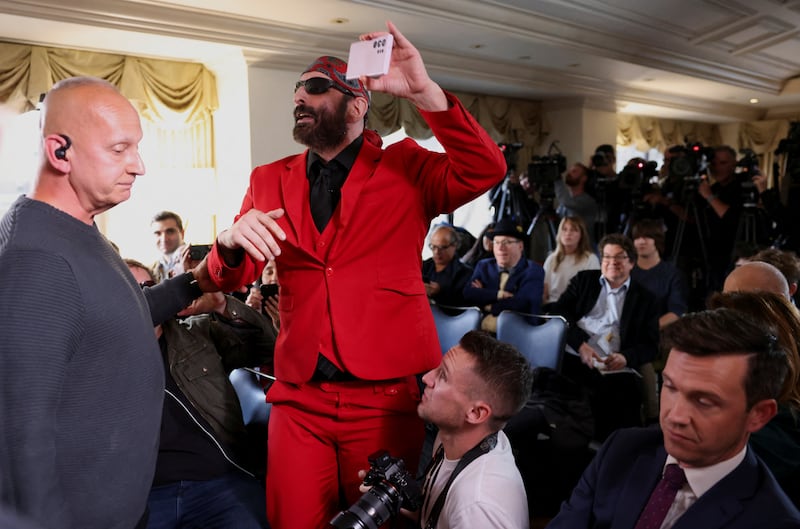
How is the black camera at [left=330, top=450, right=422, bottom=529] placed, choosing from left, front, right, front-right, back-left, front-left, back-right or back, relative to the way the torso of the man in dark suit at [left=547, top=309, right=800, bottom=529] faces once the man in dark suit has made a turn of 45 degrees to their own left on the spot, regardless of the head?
right

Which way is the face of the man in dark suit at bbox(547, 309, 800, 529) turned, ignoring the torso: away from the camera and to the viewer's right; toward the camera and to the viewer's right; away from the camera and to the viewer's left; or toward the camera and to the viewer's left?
toward the camera and to the viewer's left

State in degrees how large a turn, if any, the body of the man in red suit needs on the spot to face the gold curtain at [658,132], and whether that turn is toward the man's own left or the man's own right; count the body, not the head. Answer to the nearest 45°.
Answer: approximately 180°

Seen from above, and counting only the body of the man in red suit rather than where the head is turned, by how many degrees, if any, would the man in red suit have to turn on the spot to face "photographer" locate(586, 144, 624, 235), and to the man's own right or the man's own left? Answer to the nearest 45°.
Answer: approximately 180°

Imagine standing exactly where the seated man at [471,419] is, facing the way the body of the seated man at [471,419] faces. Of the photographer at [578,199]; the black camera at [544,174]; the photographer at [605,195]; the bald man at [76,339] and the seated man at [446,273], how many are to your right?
4

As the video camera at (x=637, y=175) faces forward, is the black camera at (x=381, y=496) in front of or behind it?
in front

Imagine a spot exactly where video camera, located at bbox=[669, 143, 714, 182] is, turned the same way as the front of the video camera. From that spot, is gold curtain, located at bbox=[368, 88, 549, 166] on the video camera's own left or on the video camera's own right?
on the video camera's own right

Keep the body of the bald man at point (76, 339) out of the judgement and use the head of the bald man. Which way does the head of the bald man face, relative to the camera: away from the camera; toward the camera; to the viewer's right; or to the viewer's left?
to the viewer's right

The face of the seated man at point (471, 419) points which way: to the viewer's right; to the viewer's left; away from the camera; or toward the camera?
to the viewer's left

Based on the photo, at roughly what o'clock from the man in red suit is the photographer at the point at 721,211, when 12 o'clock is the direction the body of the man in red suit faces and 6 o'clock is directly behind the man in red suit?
The photographer is roughly at 6 o'clock from the man in red suit.

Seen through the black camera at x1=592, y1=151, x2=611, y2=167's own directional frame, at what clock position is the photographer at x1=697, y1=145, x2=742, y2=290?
The photographer is roughly at 9 o'clock from the black camera.

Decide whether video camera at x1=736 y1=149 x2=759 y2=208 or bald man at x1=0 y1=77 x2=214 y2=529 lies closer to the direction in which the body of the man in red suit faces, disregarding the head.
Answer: the bald man
